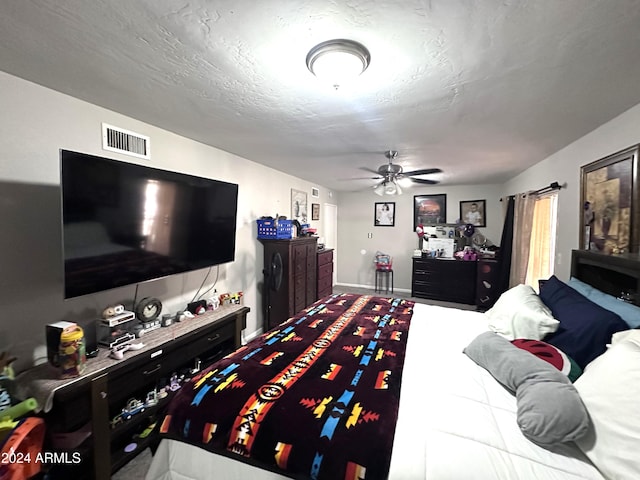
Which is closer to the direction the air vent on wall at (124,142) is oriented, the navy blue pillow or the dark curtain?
the navy blue pillow

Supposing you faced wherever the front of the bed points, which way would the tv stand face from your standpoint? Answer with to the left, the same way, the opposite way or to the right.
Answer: the opposite way

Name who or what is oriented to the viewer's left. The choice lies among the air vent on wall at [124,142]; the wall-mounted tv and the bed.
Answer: the bed

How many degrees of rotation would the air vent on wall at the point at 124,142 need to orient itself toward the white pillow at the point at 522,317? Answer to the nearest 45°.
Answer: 0° — it already faces it

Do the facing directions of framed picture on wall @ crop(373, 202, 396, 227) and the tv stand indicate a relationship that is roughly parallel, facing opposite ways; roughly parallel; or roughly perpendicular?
roughly perpendicular

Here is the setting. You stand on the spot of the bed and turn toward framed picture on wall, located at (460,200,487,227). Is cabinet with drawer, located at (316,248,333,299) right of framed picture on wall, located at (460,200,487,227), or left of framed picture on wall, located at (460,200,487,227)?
left

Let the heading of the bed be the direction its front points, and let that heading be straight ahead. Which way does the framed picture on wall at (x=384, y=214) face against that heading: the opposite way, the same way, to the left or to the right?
to the left

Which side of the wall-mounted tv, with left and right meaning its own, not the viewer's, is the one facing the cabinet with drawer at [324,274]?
left

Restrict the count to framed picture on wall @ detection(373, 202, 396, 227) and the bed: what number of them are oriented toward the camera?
1

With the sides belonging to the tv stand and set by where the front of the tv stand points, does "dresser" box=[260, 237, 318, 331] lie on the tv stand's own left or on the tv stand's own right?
on the tv stand's own left

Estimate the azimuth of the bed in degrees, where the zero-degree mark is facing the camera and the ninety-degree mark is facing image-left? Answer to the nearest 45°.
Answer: approximately 90°
